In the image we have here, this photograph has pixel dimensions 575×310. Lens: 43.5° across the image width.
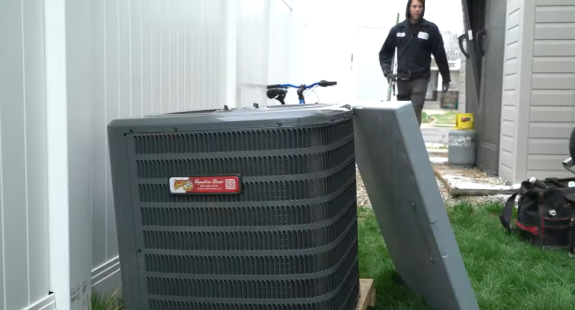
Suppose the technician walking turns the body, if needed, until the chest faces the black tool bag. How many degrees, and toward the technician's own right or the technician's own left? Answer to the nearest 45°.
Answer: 0° — they already face it

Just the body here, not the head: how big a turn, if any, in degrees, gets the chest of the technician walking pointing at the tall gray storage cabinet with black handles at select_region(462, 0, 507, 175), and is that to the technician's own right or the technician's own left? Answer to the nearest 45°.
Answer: approximately 45° to the technician's own left

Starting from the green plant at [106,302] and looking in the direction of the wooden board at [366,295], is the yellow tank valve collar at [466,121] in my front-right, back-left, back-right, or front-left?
front-left

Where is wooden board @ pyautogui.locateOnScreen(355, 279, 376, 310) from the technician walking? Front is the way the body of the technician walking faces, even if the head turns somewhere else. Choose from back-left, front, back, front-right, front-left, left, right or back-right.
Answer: front

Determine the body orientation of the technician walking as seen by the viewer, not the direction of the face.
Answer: toward the camera

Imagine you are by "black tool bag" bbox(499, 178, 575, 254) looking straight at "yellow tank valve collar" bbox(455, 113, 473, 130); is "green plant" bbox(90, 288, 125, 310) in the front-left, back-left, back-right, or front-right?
back-left

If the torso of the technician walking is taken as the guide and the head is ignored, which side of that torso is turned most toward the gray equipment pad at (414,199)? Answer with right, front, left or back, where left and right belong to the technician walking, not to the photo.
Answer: front

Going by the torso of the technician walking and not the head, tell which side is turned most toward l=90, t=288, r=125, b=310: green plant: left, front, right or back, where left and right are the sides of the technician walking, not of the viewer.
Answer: front

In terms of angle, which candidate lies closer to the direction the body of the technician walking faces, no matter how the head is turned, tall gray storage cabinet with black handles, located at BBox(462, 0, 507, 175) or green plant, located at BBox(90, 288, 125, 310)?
the green plant

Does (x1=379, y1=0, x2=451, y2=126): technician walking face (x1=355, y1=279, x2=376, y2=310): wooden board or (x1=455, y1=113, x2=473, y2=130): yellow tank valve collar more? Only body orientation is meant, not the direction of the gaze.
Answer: the wooden board
